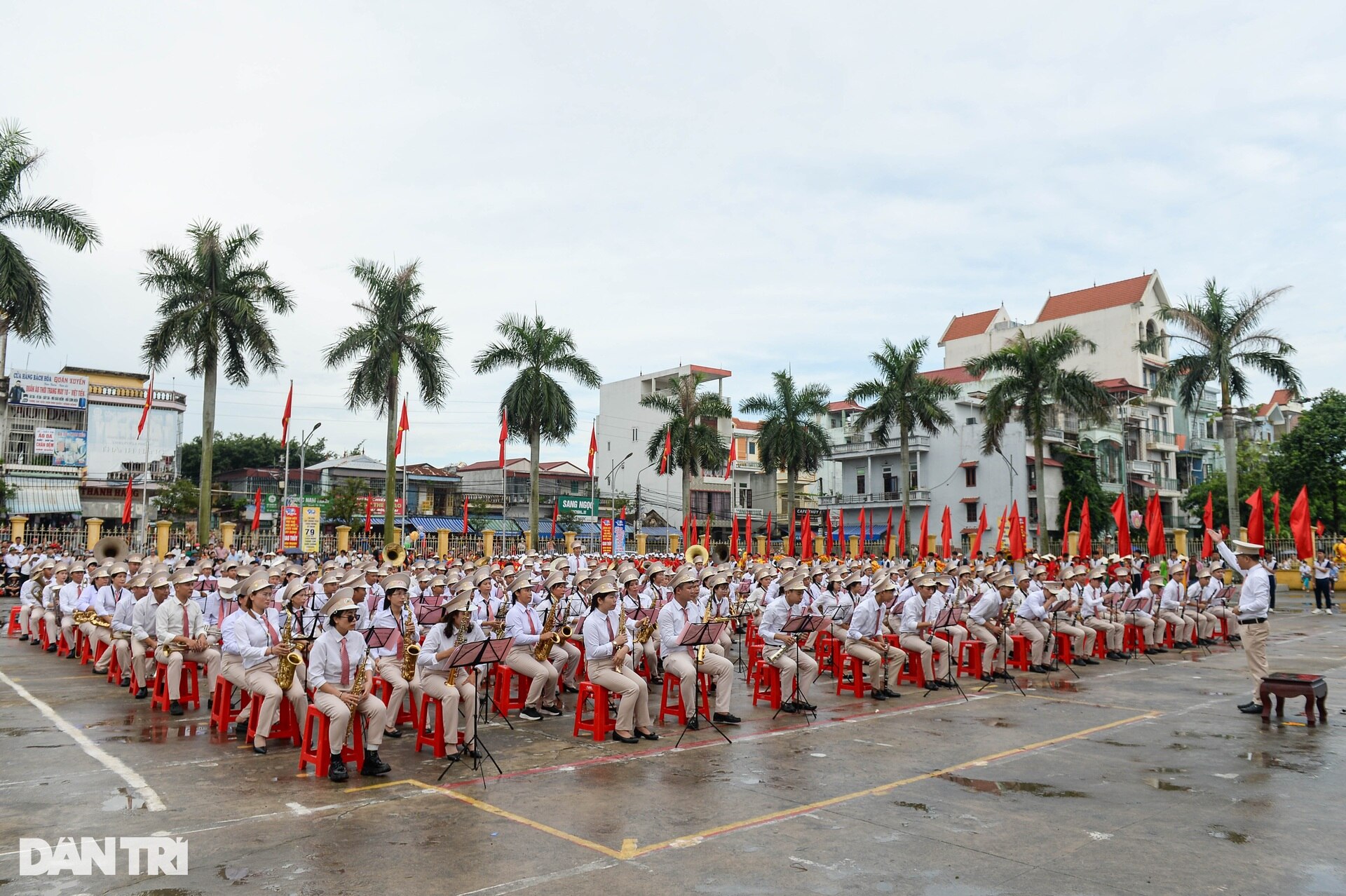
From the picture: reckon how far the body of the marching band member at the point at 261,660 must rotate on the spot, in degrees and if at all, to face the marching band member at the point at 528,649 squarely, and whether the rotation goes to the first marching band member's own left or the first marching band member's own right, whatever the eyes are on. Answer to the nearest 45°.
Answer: approximately 45° to the first marching band member's own left

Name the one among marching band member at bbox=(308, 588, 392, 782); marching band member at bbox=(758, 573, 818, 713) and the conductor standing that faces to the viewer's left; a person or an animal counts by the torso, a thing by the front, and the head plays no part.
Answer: the conductor standing

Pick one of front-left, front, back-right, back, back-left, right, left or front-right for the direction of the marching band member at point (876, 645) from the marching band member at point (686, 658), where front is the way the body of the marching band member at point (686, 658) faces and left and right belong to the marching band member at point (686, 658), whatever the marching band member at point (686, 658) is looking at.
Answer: left

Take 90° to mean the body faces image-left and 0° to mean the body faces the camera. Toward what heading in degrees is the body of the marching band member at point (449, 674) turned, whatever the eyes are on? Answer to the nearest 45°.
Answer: approximately 315°

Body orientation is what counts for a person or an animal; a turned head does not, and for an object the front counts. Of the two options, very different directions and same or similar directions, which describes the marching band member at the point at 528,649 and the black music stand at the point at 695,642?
very different directions

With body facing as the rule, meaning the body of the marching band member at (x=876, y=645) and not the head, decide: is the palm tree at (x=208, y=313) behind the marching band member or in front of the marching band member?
behind

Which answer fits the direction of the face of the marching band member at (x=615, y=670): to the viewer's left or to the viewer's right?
to the viewer's right

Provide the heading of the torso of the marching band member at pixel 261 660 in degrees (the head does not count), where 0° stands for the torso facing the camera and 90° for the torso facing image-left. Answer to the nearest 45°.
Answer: approximately 315°

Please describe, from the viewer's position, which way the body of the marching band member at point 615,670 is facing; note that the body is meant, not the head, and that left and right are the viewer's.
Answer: facing the viewer and to the right of the viewer

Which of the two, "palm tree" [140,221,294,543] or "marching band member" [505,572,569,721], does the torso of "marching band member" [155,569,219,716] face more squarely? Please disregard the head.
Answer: the marching band member

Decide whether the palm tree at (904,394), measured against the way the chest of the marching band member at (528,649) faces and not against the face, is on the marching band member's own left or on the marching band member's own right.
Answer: on the marching band member's own left

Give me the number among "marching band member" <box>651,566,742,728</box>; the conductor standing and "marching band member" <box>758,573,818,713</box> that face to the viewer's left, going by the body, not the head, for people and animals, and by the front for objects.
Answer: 1

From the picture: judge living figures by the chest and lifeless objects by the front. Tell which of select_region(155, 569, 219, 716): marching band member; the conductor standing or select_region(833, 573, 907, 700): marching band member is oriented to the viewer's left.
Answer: the conductor standing
